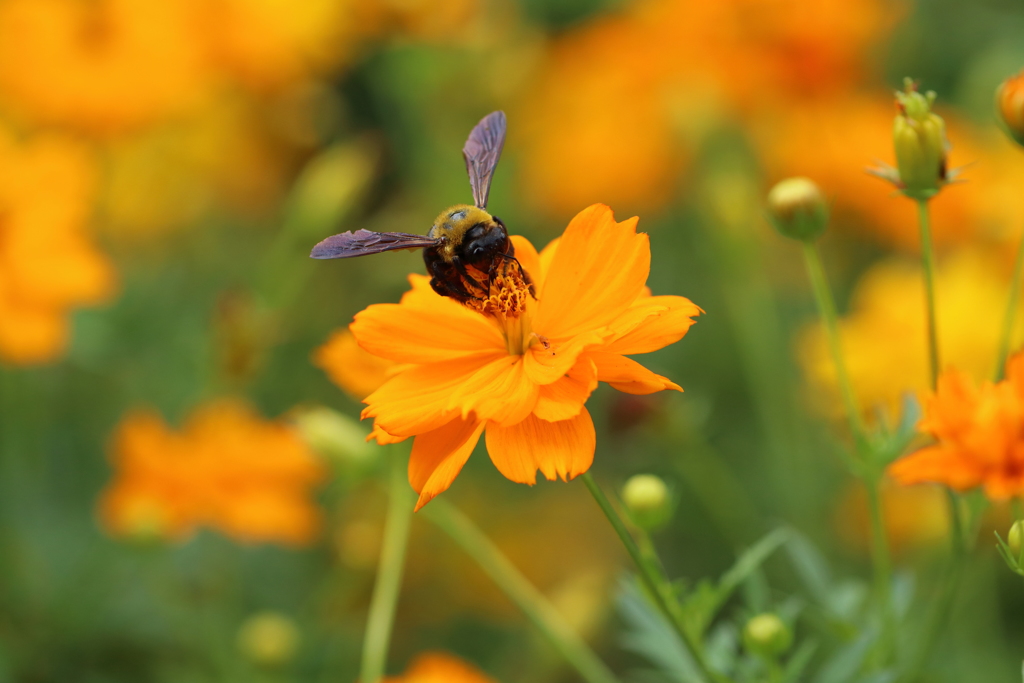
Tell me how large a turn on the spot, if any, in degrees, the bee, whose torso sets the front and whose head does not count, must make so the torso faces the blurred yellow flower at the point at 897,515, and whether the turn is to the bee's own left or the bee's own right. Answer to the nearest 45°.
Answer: approximately 90° to the bee's own left

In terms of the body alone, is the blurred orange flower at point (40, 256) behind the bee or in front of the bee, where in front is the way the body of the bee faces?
behind

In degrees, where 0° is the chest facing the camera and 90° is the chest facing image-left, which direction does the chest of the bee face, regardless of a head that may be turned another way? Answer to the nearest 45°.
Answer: approximately 315°

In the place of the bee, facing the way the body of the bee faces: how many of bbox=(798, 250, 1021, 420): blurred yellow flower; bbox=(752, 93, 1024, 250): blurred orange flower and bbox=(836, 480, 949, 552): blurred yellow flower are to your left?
3

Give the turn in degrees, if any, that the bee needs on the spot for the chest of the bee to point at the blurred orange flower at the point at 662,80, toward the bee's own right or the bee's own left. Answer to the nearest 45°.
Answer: approximately 135° to the bee's own left

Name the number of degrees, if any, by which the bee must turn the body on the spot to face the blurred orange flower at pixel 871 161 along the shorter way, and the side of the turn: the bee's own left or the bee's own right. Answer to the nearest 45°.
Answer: approximately 90° to the bee's own left
